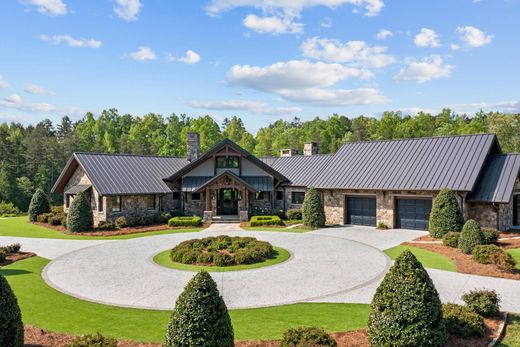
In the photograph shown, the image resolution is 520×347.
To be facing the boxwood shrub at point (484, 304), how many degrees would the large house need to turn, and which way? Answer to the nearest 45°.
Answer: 0° — it already faces it

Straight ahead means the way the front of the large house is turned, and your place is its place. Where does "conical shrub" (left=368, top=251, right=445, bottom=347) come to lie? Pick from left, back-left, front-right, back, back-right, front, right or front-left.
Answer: front

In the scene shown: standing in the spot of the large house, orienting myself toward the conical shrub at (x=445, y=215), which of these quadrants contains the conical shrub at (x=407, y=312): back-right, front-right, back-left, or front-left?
front-right

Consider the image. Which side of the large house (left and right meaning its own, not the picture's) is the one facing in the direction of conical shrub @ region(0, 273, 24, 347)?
front

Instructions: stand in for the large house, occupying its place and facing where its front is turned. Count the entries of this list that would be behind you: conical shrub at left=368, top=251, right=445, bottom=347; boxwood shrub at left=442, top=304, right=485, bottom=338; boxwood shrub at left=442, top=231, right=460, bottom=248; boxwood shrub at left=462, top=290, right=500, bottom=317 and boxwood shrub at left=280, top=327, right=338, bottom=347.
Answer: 0

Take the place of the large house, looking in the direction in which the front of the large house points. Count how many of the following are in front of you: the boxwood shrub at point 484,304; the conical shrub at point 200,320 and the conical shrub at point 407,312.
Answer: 3

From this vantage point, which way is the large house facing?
toward the camera

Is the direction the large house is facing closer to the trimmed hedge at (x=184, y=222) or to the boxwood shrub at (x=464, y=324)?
the boxwood shrub

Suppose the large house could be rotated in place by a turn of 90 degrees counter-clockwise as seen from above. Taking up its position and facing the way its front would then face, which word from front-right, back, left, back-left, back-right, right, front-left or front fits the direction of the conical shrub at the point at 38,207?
back

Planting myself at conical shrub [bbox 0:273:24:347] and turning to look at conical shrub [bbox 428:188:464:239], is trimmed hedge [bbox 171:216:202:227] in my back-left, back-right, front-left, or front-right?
front-left

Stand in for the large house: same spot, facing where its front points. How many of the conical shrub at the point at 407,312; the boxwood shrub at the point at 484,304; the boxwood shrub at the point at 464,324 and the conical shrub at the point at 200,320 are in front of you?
4

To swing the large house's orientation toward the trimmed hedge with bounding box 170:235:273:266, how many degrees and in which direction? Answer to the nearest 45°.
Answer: approximately 45° to its right

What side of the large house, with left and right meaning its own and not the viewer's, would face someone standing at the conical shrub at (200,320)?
front

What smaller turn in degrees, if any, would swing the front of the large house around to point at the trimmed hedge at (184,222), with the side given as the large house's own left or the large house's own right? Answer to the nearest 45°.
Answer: approximately 90° to the large house's own right

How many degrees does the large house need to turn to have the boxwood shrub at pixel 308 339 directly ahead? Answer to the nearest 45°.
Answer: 0° — it already faces it

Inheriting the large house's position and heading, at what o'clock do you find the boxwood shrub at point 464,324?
The boxwood shrub is roughly at 12 o'clock from the large house.
